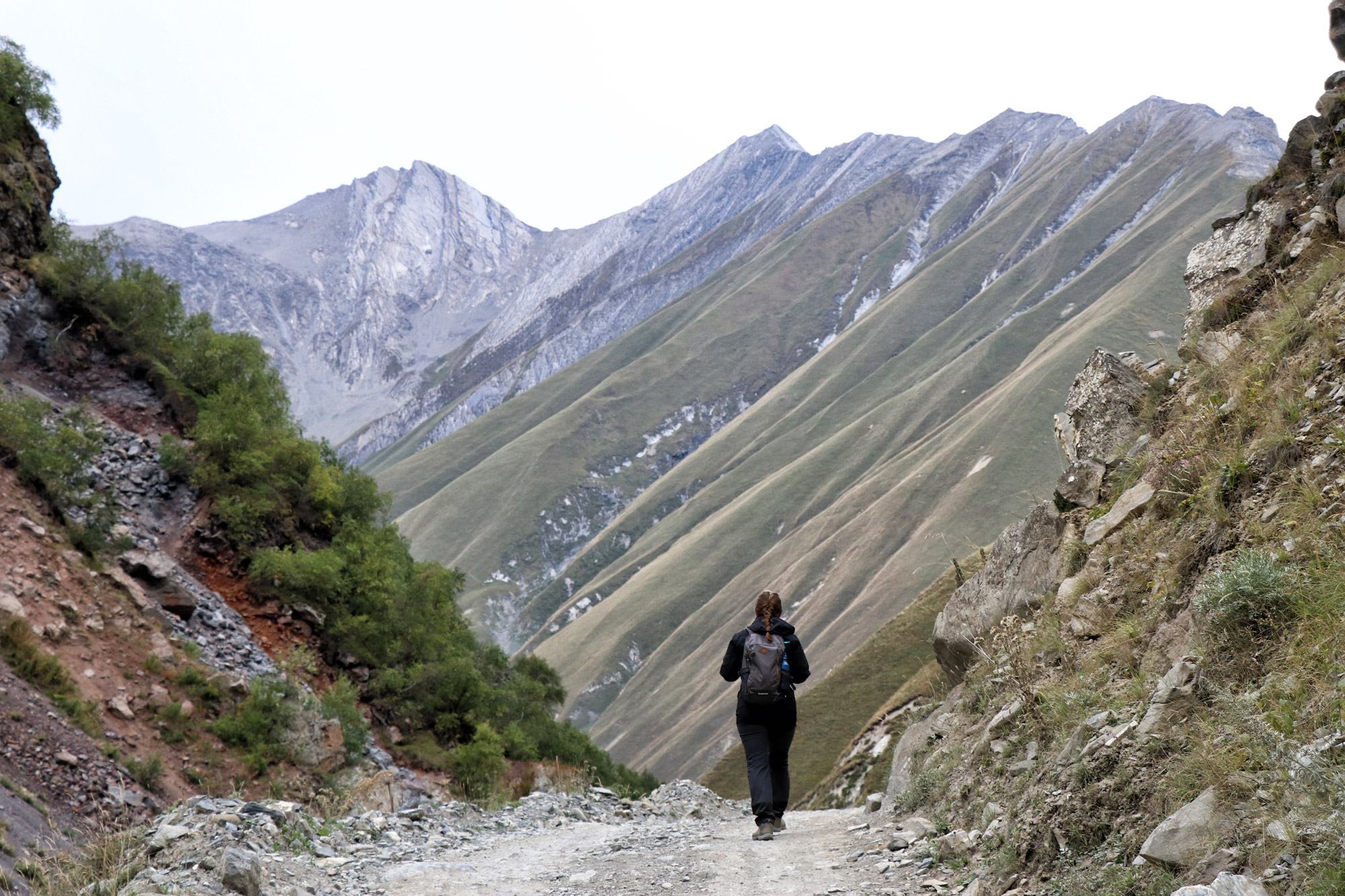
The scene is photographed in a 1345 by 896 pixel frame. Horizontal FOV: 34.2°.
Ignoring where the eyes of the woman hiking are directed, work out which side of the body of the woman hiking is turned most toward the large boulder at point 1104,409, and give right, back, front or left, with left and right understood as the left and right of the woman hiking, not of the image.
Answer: right

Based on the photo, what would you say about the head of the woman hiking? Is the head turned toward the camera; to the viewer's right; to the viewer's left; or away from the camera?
away from the camera

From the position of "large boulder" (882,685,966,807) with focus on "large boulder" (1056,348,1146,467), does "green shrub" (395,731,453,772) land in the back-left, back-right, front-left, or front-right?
back-left

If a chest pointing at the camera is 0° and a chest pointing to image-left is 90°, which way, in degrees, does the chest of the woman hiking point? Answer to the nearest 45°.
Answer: approximately 180°
